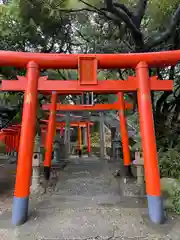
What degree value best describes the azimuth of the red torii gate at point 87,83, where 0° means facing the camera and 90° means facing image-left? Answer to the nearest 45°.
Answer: approximately 0°
